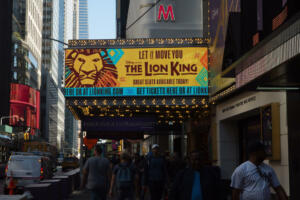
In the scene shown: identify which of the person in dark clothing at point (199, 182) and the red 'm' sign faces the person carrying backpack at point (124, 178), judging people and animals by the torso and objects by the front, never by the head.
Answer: the red 'm' sign

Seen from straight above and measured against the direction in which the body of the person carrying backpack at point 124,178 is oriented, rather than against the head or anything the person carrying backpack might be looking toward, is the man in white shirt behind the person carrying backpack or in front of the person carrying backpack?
behind

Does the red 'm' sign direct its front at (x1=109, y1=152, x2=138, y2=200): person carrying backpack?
yes

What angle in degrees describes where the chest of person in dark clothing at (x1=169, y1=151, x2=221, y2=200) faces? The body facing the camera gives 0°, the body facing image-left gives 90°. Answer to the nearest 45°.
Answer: approximately 0°

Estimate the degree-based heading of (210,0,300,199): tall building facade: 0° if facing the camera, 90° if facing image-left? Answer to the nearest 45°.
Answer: approximately 45°
